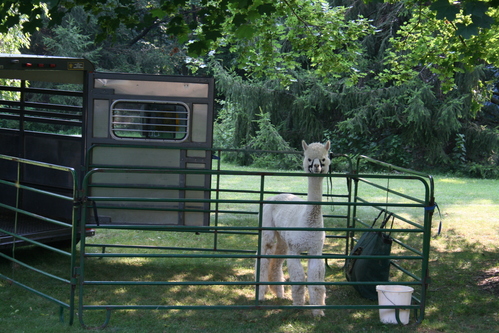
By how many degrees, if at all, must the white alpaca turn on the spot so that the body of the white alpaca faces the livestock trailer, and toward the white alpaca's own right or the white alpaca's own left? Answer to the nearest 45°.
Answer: approximately 180°

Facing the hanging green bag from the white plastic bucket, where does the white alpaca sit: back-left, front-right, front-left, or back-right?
front-left

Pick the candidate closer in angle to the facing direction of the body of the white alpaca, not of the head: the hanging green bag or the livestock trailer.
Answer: the hanging green bag

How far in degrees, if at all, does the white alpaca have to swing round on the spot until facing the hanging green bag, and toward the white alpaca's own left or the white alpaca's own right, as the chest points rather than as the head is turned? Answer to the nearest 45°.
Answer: approximately 90° to the white alpaca's own left

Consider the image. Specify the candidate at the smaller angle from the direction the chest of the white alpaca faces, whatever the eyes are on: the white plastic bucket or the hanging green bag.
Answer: the white plastic bucket

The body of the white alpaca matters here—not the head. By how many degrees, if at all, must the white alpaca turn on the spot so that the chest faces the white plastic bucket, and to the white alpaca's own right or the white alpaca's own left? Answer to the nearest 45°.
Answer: approximately 45° to the white alpaca's own left

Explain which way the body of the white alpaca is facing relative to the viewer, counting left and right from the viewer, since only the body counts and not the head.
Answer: facing the viewer and to the right of the viewer

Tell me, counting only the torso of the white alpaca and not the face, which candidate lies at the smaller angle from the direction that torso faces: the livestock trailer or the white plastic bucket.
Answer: the white plastic bucket
